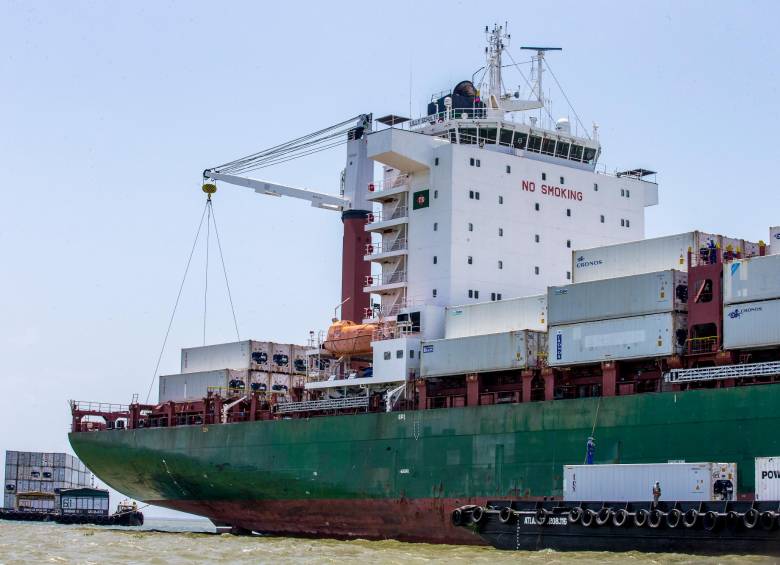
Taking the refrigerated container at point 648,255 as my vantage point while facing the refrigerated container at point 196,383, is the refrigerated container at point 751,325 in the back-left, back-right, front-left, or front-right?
back-left
